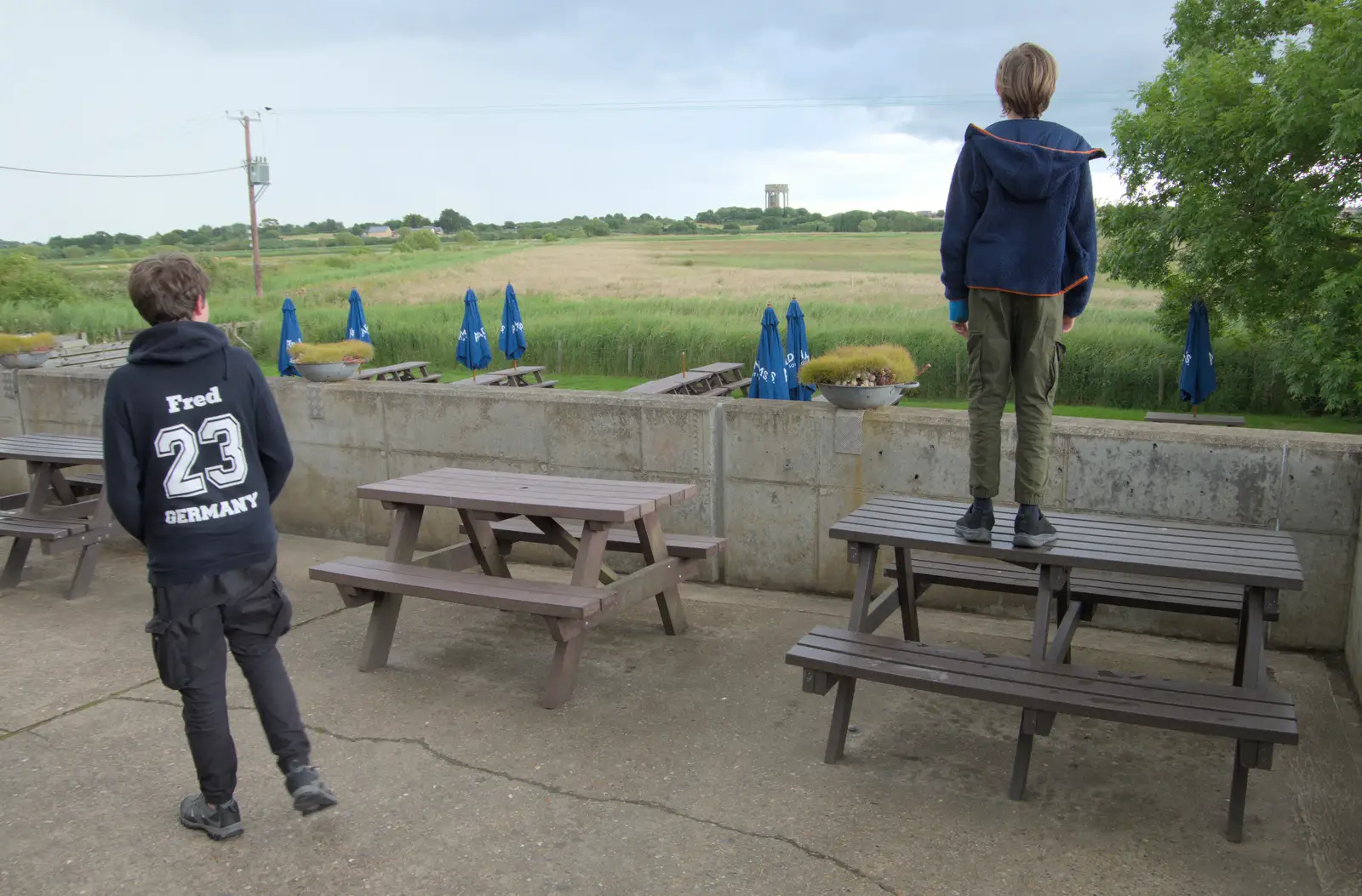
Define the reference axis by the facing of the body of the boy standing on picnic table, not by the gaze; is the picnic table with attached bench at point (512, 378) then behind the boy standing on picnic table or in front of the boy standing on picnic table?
in front

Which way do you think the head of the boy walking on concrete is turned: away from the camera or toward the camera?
away from the camera

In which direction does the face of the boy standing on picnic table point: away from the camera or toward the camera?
away from the camera

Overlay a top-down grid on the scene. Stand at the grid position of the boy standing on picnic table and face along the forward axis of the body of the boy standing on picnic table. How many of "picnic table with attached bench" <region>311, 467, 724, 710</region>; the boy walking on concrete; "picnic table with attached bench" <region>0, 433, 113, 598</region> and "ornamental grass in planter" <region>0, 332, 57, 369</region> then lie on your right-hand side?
0

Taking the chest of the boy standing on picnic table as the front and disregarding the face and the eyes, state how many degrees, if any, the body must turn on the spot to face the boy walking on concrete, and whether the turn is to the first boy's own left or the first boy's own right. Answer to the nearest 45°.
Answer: approximately 135° to the first boy's own left

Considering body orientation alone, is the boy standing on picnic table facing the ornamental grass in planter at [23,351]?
no

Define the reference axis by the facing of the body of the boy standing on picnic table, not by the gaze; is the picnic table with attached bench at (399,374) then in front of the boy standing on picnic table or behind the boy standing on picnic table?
in front

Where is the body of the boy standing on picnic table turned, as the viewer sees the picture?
away from the camera

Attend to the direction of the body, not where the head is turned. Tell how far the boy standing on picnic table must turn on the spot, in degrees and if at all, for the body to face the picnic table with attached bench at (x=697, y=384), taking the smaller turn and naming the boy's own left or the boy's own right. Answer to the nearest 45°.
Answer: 0° — they already face it

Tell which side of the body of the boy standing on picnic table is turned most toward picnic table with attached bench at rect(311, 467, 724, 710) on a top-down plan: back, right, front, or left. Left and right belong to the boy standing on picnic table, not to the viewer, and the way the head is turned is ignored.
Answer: left

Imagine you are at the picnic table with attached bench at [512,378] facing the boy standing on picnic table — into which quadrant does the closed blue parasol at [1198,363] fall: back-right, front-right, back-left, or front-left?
front-left

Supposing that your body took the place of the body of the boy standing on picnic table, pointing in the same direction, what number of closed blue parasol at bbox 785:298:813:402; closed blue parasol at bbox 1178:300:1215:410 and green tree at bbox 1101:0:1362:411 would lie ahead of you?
3

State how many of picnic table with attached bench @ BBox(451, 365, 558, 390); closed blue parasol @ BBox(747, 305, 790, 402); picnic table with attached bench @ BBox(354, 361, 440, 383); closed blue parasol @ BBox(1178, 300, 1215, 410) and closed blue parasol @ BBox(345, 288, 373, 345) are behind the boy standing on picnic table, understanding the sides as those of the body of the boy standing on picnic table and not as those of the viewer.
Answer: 0

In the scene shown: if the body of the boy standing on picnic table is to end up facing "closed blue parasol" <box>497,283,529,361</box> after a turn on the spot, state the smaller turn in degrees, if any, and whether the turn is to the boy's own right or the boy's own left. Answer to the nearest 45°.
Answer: approximately 45° to the boy's own left

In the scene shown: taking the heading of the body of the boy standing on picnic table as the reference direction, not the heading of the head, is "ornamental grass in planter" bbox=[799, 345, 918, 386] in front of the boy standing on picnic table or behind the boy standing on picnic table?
in front

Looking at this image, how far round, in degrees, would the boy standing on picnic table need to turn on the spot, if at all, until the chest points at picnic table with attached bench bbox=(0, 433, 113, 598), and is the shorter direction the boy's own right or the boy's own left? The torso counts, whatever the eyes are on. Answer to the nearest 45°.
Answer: approximately 90° to the boy's own left
